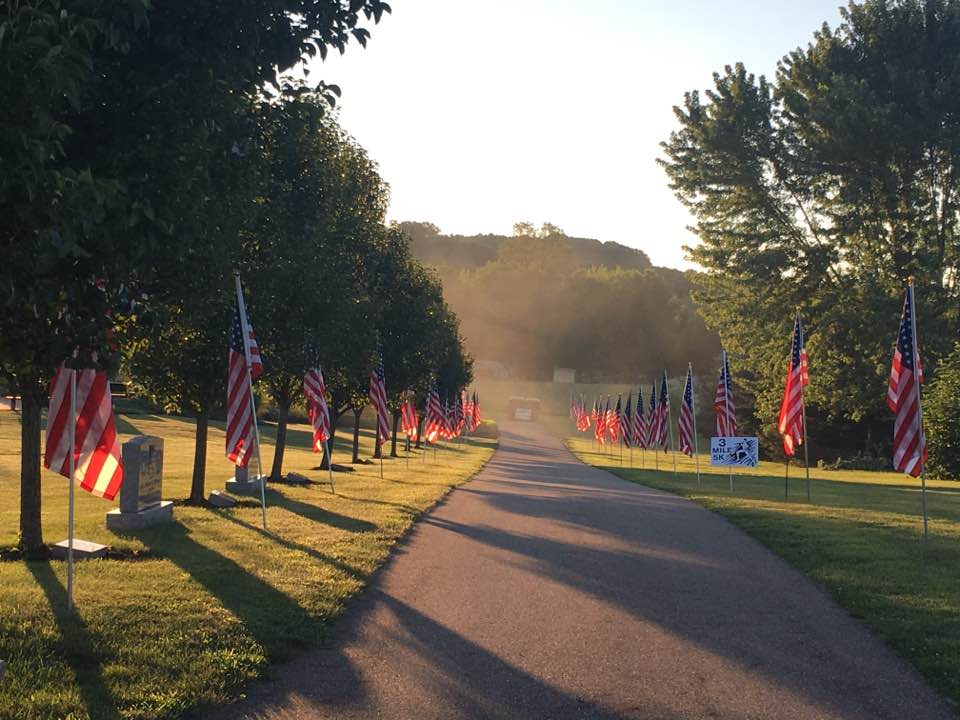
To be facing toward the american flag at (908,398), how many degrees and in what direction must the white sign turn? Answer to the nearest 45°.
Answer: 0° — it already faces it

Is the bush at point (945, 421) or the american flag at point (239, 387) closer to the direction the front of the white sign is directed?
the american flag

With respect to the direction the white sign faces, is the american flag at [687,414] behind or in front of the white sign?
behind

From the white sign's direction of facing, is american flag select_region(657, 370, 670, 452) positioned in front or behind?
behind

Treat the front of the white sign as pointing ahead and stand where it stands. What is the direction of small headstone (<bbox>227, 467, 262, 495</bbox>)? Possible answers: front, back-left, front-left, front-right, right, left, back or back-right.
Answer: front-right

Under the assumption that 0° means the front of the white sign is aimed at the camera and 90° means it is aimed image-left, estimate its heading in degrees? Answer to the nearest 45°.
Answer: approximately 0°

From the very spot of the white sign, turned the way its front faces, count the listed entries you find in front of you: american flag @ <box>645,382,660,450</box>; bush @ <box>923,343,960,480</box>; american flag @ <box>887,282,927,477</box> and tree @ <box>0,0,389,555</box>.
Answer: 2

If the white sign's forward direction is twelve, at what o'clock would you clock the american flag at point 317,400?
The american flag is roughly at 2 o'clock from the white sign.

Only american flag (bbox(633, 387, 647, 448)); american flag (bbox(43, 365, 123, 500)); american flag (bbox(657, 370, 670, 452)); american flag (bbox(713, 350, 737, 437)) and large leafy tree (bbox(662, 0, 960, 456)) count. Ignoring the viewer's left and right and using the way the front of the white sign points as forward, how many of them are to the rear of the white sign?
4

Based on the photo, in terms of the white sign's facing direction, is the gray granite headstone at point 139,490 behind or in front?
in front

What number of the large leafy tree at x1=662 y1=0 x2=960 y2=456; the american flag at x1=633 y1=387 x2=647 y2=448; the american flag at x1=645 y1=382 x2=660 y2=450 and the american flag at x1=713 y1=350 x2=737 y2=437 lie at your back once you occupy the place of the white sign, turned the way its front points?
4

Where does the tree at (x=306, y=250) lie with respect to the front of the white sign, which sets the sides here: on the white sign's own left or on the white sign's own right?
on the white sign's own right

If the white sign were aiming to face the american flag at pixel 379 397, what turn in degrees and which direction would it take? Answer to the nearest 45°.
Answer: approximately 90° to its right

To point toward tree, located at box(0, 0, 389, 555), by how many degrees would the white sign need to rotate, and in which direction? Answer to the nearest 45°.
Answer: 0° — it already faces it
